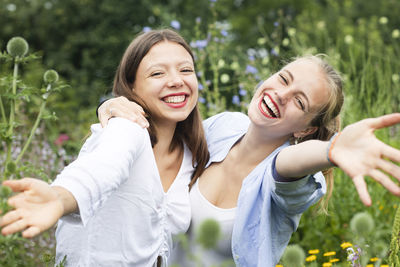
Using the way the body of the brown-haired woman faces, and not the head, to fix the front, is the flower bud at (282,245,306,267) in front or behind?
in front

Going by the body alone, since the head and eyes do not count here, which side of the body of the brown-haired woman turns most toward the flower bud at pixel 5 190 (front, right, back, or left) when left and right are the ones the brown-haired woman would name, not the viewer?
right

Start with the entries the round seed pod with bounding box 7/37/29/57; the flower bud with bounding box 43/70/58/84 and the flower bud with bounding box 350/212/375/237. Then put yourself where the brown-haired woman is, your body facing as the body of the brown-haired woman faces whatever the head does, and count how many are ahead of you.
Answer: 1

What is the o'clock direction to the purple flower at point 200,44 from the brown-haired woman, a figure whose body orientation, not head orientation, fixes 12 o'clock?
The purple flower is roughly at 8 o'clock from the brown-haired woman.

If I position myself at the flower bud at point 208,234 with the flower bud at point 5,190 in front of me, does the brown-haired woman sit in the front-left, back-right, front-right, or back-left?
front-right

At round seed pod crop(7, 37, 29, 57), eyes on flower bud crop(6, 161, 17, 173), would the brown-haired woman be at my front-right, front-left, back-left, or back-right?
front-left

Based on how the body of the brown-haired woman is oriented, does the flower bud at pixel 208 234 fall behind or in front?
in front

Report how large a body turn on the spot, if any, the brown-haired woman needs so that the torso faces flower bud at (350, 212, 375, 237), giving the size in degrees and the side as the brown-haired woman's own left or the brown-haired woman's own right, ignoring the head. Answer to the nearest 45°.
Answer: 0° — they already face it
